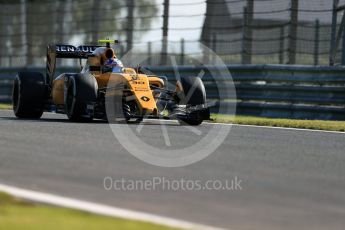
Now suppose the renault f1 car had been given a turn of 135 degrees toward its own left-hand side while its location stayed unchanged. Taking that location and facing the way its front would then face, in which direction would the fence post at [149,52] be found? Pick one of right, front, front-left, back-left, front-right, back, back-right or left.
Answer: front

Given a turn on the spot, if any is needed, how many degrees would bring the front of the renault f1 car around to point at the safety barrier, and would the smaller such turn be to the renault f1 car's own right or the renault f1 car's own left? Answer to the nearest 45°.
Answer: approximately 90° to the renault f1 car's own left

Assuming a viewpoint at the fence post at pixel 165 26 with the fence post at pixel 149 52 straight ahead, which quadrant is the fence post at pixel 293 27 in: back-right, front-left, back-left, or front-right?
back-right

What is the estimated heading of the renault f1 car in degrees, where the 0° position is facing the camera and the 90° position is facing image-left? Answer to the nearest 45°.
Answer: approximately 315°

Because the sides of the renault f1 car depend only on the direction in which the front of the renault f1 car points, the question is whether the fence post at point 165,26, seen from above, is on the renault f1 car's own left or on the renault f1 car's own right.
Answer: on the renault f1 car's own left

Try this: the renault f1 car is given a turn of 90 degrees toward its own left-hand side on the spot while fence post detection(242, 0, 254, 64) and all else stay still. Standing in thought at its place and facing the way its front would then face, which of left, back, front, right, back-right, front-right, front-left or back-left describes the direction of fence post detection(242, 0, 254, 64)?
front
